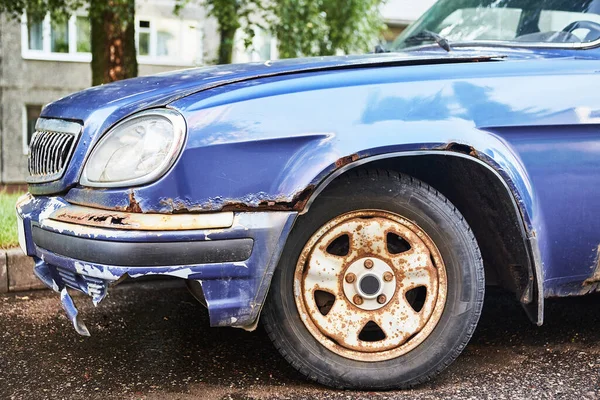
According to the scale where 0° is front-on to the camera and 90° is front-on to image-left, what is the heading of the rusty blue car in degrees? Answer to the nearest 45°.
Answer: approximately 90°

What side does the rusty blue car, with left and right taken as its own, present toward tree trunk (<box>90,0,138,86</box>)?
right
